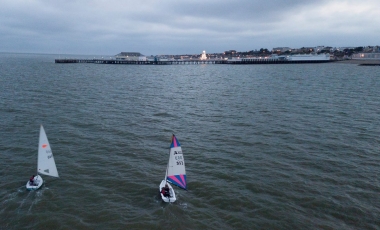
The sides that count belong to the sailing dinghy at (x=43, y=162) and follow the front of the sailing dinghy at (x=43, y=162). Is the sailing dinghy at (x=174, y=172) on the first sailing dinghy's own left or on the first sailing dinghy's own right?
on the first sailing dinghy's own right

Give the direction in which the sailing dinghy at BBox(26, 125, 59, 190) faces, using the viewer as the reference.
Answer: facing away from the viewer and to the right of the viewer
